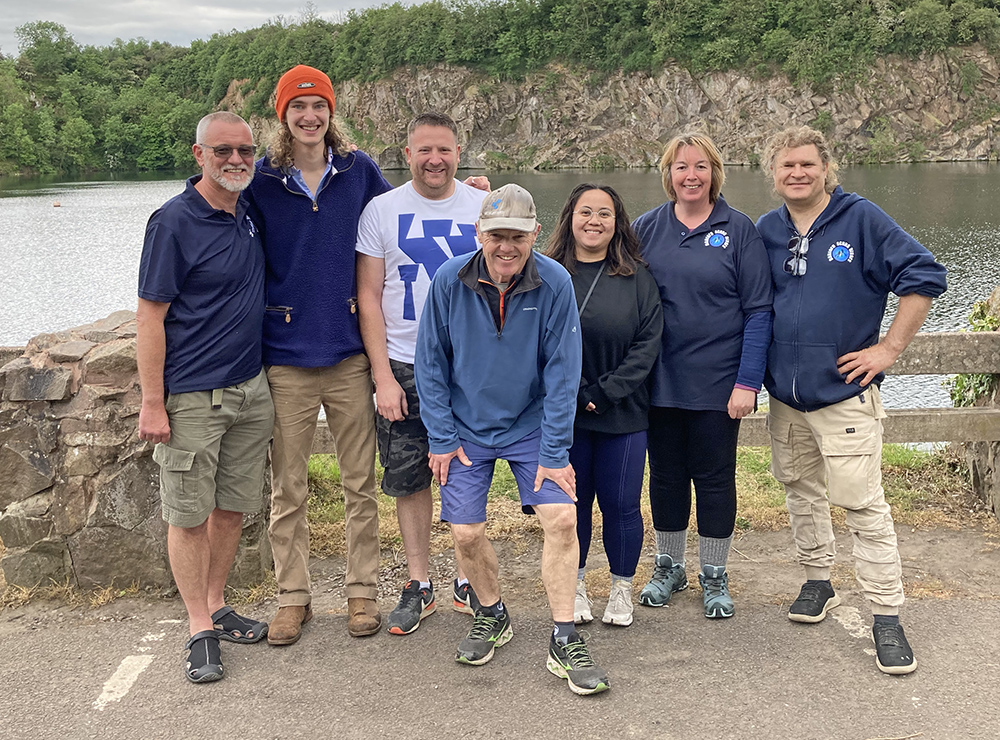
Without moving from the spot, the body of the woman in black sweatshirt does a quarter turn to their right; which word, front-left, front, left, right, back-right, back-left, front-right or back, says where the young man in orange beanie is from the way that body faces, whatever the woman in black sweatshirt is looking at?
front

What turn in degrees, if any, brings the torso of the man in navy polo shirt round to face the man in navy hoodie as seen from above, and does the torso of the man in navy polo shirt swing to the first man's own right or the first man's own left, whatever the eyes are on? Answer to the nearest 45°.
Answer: approximately 45° to the first man's own left

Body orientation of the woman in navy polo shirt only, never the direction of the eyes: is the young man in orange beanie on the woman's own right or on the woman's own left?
on the woman's own right

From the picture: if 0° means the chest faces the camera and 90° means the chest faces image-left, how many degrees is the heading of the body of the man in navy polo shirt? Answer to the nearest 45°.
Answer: approximately 315°

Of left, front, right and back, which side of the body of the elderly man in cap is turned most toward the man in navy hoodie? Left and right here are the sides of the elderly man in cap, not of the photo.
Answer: left

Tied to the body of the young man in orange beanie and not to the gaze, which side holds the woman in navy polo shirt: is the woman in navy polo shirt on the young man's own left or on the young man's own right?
on the young man's own left

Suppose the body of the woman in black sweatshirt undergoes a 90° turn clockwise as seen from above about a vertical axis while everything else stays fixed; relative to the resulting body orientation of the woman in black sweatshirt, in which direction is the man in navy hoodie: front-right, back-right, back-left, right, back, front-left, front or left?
back
